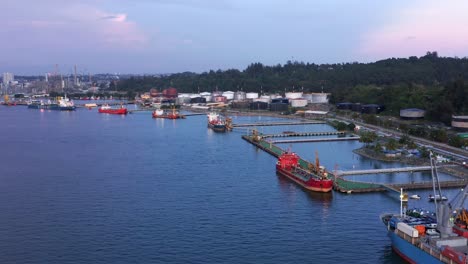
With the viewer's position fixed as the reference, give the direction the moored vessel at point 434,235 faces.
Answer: facing away from the viewer and to the left of the viewer

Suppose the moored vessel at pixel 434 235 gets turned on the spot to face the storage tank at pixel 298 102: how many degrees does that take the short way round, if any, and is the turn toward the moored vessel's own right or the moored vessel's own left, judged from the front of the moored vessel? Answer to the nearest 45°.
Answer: approximately 45° to the moored vessel's own right

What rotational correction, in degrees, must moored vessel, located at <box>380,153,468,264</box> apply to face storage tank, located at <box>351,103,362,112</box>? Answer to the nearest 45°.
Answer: approximately 45° to its right

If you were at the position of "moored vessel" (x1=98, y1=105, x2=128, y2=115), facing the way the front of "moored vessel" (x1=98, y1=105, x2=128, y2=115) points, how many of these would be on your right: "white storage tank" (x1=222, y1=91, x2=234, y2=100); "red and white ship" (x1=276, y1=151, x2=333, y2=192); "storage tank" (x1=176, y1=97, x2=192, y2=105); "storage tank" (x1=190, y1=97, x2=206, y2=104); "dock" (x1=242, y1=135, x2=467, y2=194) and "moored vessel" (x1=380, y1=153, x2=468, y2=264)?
3
